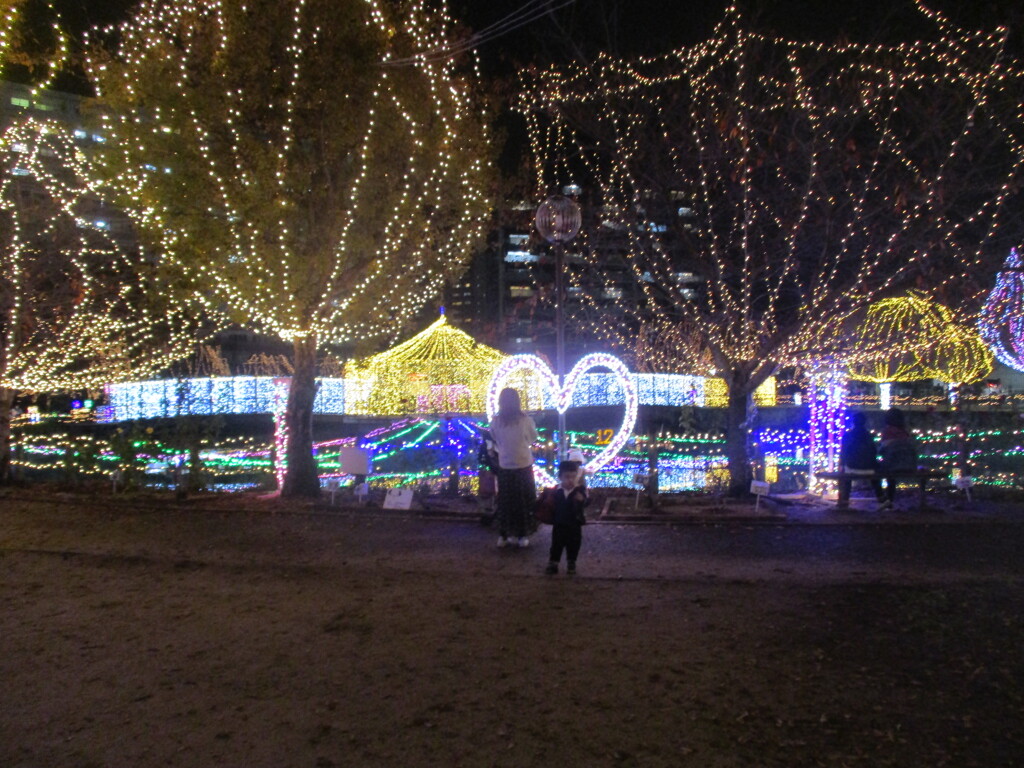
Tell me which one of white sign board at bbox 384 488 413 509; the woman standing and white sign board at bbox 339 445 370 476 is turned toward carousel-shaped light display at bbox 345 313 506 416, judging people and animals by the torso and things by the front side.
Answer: the woman standing

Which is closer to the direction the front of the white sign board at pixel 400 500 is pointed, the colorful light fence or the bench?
the bench

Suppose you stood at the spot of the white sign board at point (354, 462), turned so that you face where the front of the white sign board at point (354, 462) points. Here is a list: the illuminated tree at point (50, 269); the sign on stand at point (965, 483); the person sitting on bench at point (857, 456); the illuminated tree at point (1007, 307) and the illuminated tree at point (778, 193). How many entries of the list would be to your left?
4

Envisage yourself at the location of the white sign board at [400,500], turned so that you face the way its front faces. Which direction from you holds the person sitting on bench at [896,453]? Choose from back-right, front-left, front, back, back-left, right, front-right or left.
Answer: left

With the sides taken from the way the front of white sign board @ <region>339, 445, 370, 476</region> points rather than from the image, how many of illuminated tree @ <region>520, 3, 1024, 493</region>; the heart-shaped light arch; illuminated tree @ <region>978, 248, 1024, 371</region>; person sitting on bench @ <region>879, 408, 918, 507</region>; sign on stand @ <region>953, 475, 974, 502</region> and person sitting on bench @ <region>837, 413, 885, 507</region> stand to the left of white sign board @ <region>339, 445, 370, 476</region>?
6

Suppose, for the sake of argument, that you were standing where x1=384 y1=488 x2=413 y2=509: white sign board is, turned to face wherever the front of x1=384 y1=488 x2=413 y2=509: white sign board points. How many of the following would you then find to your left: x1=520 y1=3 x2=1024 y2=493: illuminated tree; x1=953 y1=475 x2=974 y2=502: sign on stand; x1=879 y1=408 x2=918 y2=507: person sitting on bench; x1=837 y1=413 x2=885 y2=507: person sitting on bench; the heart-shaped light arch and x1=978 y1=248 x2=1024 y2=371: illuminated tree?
6

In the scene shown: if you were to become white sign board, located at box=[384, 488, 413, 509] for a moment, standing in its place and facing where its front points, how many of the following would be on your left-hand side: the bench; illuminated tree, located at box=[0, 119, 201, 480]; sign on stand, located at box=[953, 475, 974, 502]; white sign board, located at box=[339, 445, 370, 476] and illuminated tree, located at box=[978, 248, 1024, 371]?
3

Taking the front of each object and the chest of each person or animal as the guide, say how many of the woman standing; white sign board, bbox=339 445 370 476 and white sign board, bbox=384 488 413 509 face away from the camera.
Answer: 1

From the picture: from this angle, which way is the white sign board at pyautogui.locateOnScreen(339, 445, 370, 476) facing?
toward the camera

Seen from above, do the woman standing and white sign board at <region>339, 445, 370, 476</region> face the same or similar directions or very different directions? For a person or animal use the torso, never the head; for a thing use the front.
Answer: very different directions

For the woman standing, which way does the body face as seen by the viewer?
away from the camera

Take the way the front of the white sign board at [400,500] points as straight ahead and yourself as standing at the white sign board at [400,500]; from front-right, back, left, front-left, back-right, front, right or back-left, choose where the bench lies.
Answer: left

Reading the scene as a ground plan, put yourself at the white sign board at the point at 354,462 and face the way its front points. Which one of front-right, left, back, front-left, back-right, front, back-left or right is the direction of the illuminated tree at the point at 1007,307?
left

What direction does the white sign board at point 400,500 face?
toward the camera

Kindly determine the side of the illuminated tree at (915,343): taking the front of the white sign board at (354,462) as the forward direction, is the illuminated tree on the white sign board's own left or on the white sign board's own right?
on the white sign board's own left

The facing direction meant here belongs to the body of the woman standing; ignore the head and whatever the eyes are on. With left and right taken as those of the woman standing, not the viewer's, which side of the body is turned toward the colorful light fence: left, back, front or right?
front

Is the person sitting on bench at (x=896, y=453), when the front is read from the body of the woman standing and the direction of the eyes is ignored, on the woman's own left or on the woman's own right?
on the woman's own right
